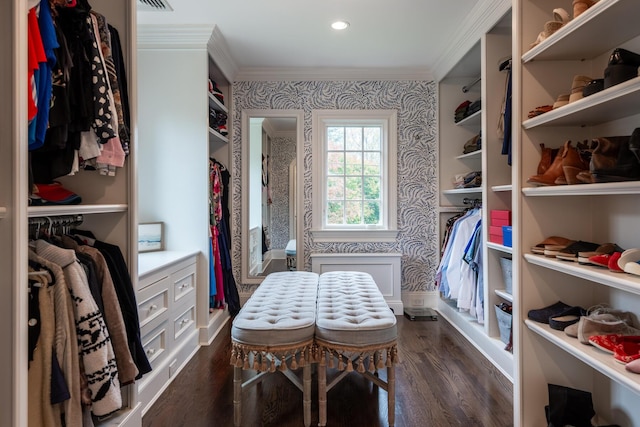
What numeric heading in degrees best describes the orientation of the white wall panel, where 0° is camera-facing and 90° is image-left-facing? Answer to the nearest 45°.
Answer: approximately 0°

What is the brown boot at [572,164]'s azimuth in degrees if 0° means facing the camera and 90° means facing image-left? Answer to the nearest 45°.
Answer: approximately 45°

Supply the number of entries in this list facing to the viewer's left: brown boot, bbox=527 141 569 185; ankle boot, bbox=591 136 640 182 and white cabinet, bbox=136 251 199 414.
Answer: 2

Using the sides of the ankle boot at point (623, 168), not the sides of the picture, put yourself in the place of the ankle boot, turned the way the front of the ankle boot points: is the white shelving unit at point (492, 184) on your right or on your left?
on your right

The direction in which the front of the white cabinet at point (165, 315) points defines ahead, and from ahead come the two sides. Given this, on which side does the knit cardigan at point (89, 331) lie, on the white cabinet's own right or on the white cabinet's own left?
on the white cabinet's own right
